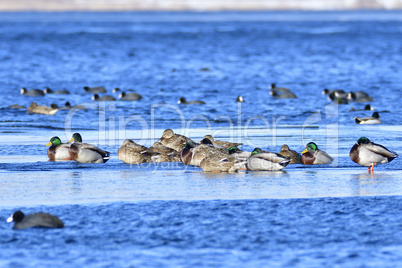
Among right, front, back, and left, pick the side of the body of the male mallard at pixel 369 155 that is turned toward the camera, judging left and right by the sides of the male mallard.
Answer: left

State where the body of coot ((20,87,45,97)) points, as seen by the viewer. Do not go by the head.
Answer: to the viewer's left

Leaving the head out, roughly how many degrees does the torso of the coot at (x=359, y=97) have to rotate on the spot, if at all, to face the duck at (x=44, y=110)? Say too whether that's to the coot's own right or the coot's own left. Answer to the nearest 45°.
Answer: approximately 45° to the coot's own left

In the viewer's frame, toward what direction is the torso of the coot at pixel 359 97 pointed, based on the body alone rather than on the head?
to the viewer's left

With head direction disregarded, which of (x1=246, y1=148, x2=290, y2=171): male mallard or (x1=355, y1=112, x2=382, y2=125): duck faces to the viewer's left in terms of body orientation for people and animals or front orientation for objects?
the male mallard

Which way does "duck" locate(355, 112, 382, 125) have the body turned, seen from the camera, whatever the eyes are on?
to the viewer's right

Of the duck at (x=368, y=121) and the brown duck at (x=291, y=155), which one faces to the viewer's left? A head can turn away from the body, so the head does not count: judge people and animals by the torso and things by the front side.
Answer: the brown duck

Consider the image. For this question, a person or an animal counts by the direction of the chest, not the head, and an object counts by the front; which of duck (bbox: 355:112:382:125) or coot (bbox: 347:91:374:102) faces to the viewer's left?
coot (bbox: 347:91:374:102)

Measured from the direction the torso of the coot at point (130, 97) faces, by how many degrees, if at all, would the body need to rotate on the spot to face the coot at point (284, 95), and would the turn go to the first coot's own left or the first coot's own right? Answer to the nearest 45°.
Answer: approximately 180°

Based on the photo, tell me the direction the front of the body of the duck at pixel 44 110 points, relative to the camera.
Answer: to the viewer's left

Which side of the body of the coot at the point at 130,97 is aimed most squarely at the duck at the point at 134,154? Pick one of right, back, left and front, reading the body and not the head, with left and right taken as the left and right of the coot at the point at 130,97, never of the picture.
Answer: left

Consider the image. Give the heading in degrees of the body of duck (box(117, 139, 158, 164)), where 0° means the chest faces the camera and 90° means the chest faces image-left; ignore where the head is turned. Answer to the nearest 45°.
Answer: approximately 90°
